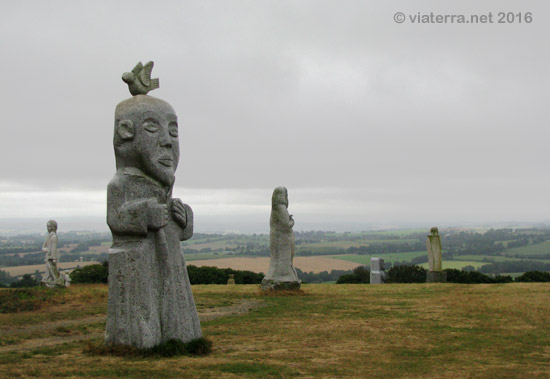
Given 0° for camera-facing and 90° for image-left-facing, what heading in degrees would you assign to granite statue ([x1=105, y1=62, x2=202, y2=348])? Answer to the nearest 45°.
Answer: approximately 315°

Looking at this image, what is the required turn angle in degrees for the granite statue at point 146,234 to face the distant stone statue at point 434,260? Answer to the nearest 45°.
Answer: approximately 90° to its left
